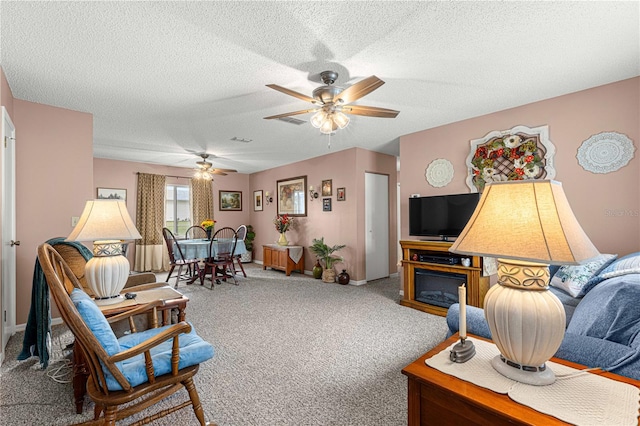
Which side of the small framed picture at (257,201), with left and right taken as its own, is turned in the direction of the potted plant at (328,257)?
left

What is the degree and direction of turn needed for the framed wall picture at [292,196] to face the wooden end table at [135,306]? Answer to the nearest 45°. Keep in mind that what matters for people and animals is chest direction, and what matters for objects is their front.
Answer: approximately 45° to its left

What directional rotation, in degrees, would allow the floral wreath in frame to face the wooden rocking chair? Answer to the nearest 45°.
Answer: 0° — it already faces it

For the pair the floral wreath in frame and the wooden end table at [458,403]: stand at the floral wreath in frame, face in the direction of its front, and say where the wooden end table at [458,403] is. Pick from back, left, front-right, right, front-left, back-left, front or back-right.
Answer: front-left

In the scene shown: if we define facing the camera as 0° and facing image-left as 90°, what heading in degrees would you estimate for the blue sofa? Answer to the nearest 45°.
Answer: approximately 45°

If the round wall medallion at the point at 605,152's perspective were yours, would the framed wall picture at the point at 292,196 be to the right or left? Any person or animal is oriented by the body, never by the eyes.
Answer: on its right

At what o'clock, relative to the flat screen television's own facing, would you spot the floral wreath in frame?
The floral wreath in frame is roughly at 8 o'clock from the flat screen television.

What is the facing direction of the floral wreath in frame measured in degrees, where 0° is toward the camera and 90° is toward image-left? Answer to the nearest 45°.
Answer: approximately 45°

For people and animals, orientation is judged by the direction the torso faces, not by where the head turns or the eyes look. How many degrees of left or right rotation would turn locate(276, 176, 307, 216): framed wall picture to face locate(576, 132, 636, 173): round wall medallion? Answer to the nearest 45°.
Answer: approximately 90° to its left

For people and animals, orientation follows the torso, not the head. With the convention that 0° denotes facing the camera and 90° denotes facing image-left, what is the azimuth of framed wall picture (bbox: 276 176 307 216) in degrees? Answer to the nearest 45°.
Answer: approximately 45°

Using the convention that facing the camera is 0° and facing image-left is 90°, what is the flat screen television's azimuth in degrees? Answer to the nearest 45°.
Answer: approximately 45°

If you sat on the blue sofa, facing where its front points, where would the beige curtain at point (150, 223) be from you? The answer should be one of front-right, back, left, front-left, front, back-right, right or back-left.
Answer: front-right

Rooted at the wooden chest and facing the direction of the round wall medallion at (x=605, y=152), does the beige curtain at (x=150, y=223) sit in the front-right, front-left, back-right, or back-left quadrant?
back-right
